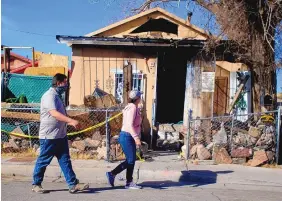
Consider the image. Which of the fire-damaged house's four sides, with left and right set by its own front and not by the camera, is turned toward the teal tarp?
right

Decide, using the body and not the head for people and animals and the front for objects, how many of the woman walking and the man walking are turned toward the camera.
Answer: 0

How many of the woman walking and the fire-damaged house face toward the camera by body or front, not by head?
1

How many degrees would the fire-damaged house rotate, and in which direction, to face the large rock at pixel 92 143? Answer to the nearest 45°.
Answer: approximately 45° to its right

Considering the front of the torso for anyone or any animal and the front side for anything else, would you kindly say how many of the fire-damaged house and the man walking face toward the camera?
1

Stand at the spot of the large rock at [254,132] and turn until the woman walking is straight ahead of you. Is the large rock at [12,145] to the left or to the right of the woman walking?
right
